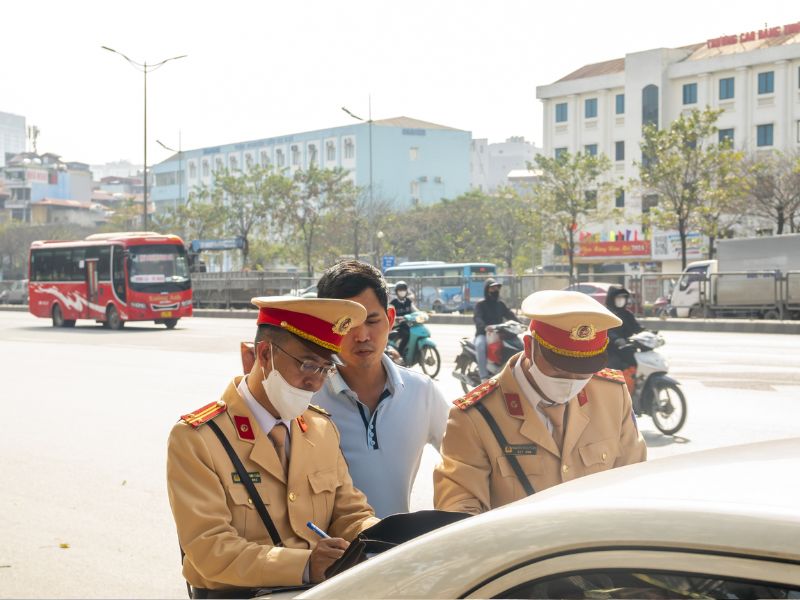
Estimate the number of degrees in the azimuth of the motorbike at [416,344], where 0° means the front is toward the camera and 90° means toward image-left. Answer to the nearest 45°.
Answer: approximately 315°

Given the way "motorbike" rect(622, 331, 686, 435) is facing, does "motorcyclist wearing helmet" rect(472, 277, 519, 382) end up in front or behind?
behind

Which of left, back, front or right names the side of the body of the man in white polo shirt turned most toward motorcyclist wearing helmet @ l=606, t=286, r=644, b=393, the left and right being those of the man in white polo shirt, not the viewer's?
back

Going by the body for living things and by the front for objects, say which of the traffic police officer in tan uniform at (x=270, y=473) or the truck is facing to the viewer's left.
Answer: the truck

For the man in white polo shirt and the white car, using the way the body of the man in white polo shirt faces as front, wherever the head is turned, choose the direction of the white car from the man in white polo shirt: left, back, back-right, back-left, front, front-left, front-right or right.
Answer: front

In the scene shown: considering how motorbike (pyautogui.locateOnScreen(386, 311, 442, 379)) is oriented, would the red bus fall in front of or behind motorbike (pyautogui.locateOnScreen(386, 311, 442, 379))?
behind

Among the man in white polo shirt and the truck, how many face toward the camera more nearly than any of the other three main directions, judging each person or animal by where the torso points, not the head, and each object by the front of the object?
1

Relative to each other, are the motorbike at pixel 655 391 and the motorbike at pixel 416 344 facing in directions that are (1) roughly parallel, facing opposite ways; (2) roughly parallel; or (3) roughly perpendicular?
roughly parallel

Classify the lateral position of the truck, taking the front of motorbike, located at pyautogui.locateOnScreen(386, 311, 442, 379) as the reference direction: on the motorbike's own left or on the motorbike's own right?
on the motorbike's own left

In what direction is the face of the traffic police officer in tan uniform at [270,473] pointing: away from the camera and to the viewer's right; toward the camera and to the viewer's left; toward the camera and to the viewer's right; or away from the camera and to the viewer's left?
toward the camera and to the viewer's right

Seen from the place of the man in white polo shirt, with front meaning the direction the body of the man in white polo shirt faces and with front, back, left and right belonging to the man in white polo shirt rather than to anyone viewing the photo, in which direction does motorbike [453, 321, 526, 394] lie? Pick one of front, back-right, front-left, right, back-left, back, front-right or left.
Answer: back

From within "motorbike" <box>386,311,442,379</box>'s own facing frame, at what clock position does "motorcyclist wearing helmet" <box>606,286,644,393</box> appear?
The motorcyclist wearing helmet is roughly at 1 o'clock from the motorbike.

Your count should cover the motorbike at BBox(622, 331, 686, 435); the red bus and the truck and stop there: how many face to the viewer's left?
1

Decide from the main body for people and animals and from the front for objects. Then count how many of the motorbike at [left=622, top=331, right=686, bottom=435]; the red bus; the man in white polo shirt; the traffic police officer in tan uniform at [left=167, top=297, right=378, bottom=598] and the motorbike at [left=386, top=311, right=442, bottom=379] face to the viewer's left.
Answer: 0

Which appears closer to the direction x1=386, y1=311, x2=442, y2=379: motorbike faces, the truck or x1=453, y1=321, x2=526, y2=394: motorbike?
the motorbike

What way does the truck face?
to the viewer's left

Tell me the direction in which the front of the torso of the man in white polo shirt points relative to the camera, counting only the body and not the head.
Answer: toward the camera

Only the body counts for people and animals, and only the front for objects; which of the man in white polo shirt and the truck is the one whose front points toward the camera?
the man in white polo shirt

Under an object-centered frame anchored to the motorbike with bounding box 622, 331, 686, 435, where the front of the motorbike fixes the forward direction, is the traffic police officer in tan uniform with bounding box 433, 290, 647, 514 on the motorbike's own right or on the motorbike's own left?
on the motorbike's own right

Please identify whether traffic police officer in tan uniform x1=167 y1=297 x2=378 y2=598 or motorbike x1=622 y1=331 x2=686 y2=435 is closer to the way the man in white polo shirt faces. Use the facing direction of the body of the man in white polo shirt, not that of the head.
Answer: the traffic police officer in tan uniform
